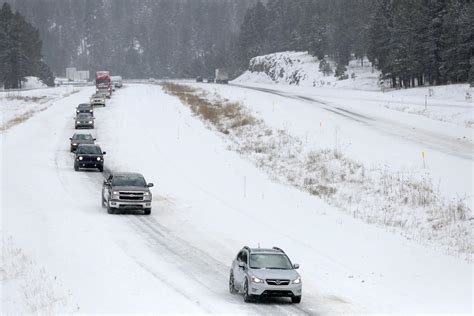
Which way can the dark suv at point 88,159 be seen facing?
toward the camera

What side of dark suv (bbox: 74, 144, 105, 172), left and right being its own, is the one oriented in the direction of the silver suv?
front
